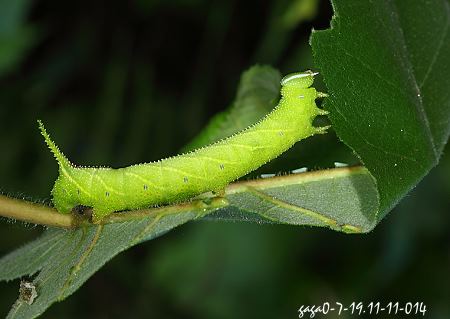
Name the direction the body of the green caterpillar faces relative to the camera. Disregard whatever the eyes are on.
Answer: to the viewer's right
